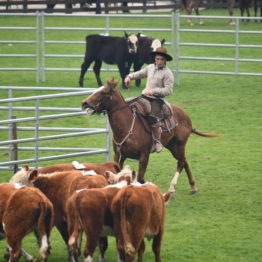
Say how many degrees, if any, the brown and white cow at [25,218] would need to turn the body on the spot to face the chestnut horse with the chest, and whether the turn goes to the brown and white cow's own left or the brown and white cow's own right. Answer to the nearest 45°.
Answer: approximately 45° to the brown and white cow's own right

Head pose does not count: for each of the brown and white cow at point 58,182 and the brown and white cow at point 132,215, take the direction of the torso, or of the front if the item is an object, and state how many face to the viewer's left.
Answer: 1

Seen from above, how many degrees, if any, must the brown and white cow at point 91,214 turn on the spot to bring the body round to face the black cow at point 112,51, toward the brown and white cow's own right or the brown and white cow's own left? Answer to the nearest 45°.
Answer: approximately 45° to the brown and white cow's own left

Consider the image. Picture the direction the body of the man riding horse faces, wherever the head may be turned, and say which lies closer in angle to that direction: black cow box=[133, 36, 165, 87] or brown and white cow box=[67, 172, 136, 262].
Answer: the brown and white cow

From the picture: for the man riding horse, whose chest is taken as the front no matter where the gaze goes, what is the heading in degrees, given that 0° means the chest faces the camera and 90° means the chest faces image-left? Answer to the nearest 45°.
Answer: approximately 45°

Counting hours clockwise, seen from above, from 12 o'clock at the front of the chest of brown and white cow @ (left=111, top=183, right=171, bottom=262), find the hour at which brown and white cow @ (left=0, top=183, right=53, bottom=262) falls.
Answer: brown and white cow @ (left=0, top=183, right=53, bottom=262) is roughly at 8 o'clock from brown and white cow @ (left=111, top=183, right=171, bottom=262).

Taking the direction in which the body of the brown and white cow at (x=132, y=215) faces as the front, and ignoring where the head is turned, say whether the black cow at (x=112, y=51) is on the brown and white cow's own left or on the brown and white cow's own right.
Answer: on the brown and white cow's own left

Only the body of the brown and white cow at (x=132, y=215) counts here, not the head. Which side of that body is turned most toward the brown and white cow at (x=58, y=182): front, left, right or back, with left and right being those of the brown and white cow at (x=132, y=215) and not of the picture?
left

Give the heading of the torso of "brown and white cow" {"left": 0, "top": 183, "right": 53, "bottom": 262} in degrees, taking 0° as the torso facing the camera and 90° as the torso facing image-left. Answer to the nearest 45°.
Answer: approximately 135°

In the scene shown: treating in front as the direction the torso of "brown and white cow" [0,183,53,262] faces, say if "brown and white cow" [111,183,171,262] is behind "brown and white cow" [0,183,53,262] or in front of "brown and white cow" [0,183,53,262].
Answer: behind

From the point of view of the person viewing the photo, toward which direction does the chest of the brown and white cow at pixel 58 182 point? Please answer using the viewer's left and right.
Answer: facing to the left of the viewer
